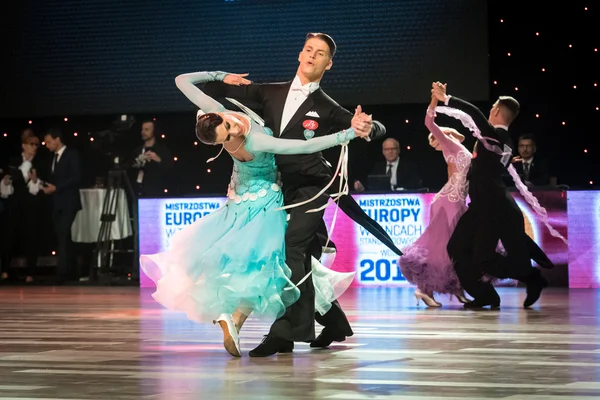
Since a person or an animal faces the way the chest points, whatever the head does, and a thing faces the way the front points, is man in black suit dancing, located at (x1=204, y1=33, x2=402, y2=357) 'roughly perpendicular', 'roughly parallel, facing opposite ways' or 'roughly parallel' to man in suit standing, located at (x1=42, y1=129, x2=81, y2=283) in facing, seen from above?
roughly parallel

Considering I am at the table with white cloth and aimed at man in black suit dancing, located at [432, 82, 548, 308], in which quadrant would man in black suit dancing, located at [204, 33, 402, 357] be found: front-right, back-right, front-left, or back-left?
front-right

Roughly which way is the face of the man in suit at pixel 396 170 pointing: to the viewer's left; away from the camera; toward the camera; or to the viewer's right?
toward the camera

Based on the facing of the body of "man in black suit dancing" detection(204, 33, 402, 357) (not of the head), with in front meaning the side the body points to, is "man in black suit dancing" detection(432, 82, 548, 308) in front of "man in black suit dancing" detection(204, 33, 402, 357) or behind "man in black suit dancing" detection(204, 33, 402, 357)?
behind

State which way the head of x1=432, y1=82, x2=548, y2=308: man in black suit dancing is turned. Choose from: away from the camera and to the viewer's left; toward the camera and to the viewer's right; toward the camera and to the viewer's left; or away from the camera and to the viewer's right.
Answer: away from the camera and to the viewer's left

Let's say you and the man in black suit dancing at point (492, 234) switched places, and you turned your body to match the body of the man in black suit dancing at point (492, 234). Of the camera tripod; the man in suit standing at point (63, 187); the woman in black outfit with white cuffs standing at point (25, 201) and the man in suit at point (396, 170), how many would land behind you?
0

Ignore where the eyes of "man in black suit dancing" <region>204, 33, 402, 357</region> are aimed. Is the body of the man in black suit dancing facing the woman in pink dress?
no

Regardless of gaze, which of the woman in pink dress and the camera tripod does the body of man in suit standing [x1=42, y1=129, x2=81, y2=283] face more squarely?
the woman in pink dress

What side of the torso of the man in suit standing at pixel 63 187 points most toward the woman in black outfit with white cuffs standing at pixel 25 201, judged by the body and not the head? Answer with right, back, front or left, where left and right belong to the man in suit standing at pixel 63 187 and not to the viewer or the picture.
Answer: front

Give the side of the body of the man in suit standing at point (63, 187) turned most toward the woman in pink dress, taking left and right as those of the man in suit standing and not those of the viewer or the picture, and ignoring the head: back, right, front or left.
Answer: left

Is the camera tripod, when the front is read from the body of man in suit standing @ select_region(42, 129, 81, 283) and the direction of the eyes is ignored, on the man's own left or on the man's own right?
on the man's own left

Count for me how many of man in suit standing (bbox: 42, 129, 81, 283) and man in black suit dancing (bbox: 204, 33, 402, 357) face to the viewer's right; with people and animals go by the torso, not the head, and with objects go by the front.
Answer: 0

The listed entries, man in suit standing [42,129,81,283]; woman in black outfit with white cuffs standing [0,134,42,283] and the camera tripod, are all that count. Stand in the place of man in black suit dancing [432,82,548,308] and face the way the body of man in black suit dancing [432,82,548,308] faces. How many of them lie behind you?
0

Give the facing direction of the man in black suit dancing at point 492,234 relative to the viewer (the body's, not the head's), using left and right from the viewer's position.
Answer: facing away from the viewer and to the left of the viewer

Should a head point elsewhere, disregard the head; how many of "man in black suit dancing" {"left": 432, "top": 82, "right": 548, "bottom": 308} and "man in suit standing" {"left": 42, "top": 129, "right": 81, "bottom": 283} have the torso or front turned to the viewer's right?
0

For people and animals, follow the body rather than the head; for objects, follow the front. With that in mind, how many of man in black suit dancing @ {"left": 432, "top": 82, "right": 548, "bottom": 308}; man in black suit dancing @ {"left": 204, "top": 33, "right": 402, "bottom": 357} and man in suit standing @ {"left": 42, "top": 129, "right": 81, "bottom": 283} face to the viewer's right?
0
